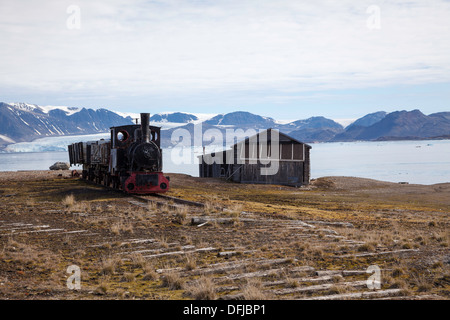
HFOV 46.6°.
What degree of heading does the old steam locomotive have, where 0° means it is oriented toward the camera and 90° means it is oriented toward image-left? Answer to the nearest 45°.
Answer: approximately 315°
